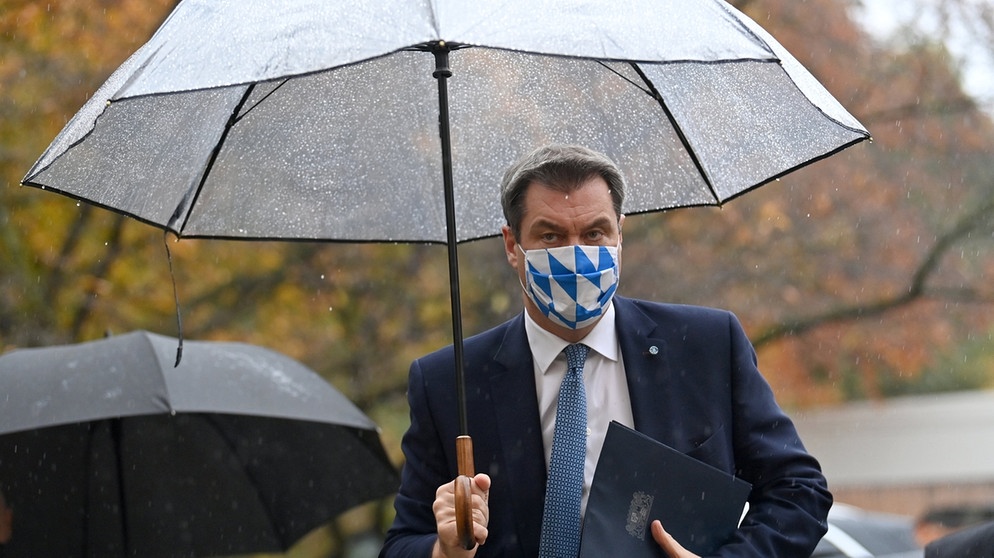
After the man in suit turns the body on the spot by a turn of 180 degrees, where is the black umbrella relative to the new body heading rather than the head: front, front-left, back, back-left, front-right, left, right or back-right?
front-left

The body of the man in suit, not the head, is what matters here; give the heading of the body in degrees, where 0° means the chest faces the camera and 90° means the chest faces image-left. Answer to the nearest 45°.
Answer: approximately 0°

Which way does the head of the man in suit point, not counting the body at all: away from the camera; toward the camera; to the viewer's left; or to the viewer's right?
toward the camera
